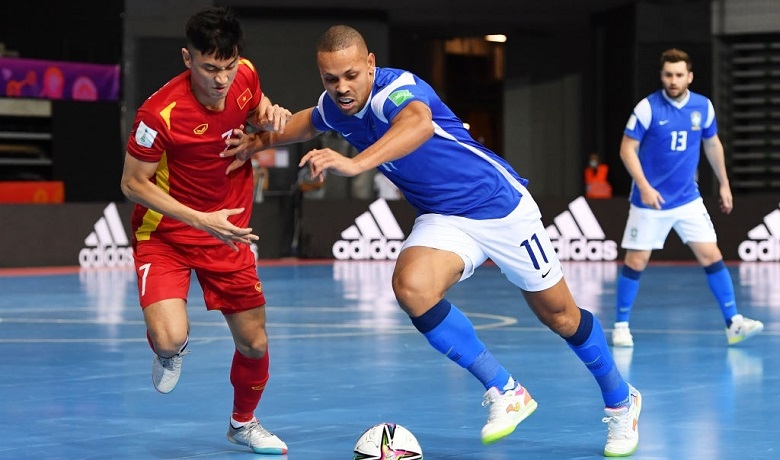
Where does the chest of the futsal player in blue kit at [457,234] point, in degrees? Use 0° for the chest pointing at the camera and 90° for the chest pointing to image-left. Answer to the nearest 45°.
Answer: approximately 45°

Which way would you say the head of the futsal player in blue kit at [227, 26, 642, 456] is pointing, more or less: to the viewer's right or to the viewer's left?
to the viewer's left

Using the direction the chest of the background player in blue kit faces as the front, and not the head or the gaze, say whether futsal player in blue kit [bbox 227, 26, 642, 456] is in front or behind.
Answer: in front

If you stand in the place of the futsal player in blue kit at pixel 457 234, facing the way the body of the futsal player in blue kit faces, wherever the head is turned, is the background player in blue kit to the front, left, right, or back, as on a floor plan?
back

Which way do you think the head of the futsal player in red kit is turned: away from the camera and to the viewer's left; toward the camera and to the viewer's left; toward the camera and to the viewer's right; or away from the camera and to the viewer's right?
toward the camera and to the viewer's right

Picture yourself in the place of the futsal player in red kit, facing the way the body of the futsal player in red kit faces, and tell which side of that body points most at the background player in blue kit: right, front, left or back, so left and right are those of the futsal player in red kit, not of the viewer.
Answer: left

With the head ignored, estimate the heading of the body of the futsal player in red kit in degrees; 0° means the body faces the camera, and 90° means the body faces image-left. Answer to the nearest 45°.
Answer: approximately 315°

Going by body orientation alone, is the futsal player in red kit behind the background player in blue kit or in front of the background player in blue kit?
in front

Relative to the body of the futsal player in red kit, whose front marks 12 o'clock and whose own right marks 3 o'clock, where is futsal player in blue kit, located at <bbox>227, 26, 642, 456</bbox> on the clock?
The futsal player in blue kit is roughly at 11 o'clock from the futsal player in red kit.

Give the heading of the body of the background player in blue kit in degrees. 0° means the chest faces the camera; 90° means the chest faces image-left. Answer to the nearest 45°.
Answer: approximately 0°
